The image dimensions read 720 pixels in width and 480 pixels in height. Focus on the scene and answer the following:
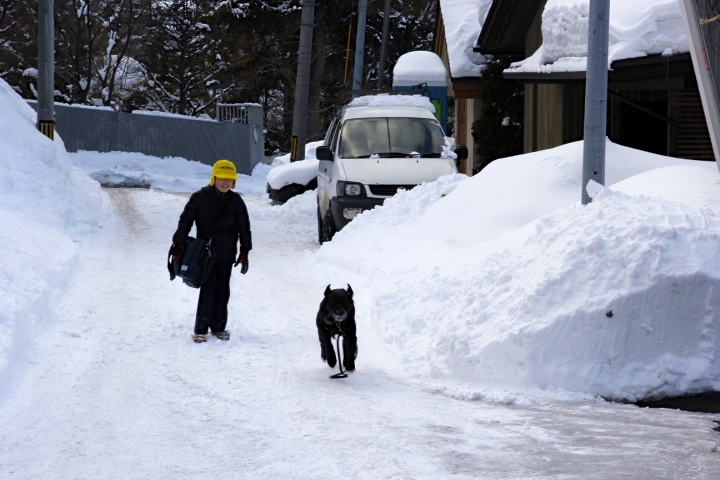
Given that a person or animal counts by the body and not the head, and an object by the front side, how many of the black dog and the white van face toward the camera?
2

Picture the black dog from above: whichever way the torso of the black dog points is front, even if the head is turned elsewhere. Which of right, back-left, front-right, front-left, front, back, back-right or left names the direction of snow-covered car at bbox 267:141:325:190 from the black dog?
back

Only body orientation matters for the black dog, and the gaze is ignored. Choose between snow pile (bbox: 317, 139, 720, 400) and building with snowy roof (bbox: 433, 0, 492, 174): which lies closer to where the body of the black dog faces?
the snow pile

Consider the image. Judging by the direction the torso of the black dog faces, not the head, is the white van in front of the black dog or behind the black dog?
behind

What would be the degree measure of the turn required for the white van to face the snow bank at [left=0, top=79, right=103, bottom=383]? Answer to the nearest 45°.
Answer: approximately 90° to its right

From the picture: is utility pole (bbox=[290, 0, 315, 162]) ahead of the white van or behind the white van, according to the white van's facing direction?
behind

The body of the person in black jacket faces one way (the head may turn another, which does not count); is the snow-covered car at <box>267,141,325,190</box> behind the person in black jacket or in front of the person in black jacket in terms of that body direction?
behind

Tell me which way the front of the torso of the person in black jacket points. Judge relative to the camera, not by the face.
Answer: toward the camera

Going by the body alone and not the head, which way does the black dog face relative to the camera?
toward the camera

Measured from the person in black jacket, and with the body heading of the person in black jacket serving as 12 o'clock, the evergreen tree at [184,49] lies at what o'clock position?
The evergreen tree is roughly at 6 o'clock from the person in black jacket.

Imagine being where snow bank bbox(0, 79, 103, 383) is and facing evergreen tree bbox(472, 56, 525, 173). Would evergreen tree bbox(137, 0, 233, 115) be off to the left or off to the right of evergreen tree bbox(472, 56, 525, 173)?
left

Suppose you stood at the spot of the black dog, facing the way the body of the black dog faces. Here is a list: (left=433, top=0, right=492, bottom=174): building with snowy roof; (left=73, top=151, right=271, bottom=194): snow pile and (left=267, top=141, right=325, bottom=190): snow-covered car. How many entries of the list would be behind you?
3

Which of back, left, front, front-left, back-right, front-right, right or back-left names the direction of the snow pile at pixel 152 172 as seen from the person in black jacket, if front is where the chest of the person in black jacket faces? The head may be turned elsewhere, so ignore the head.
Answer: back
